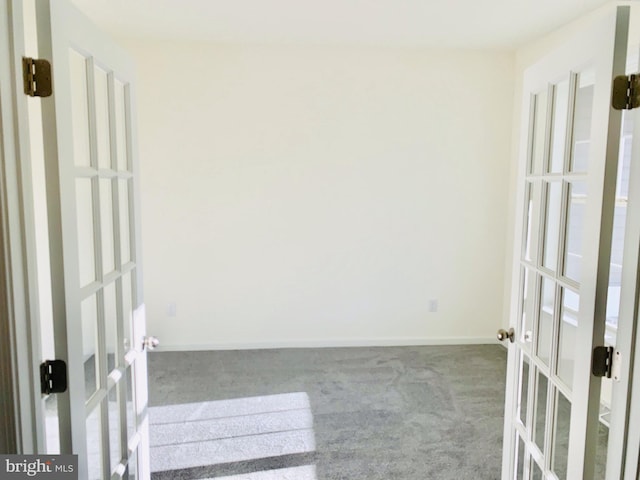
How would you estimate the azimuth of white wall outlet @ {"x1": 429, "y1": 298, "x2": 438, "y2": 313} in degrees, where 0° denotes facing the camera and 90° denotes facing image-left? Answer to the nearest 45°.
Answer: approximately 0°

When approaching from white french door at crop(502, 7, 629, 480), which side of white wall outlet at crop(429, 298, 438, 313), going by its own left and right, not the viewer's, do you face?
front

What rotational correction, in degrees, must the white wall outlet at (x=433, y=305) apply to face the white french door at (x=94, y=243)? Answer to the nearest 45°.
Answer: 0° — it already faces it
